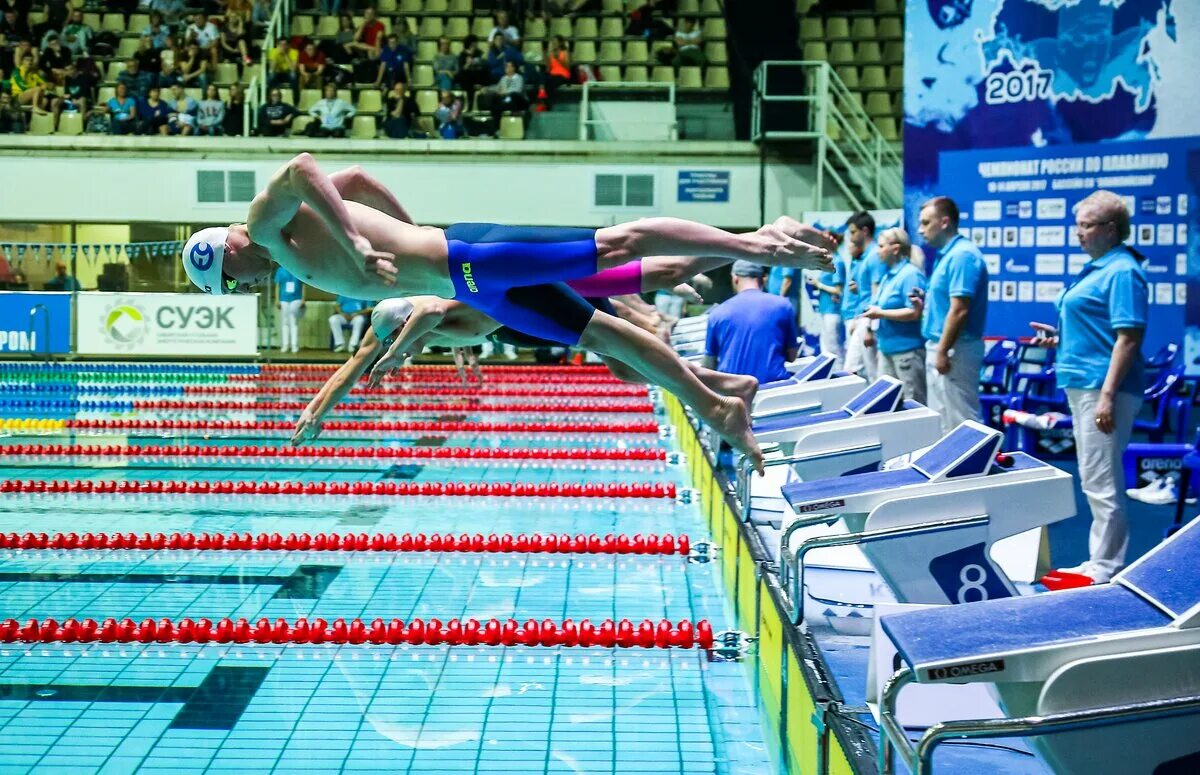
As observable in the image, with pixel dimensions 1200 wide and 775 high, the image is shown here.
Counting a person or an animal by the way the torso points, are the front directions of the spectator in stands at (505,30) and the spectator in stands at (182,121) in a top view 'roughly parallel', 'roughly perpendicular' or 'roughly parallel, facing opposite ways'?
roughly parallel

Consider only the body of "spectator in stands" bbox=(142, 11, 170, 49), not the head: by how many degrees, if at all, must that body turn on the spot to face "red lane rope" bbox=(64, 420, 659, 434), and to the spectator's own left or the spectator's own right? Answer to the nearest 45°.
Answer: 0° — they already face it

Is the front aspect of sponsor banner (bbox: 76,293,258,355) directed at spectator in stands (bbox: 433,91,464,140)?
no

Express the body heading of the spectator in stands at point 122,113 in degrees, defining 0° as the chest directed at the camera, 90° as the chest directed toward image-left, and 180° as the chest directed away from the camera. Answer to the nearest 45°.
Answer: approximately 0°

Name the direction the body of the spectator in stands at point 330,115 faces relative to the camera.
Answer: toward the camera

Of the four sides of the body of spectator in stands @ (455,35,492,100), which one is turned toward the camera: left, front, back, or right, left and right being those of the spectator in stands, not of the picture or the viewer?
front

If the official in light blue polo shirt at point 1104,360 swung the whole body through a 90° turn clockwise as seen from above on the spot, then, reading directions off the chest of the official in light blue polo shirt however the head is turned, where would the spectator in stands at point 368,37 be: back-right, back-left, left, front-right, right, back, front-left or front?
front-left

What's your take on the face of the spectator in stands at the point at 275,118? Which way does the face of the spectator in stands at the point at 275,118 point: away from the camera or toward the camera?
toward the camera

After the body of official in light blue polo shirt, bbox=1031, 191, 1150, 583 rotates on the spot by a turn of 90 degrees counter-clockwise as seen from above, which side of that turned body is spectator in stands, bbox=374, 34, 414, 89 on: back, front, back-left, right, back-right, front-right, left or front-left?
back-right

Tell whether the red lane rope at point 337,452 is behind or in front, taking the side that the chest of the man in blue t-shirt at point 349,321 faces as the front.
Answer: in front

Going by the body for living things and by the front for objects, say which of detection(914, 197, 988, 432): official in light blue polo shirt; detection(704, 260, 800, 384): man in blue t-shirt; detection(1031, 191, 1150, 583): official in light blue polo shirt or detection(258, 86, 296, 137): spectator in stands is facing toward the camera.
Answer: the spectator in stands

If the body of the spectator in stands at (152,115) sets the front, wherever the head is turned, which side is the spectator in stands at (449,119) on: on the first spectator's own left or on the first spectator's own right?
on the first spectator's own left

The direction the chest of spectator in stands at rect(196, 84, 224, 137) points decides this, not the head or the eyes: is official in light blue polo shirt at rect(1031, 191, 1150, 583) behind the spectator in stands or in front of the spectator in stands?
in front

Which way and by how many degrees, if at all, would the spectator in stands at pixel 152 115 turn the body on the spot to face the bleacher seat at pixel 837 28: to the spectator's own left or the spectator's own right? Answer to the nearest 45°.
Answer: approximately 90° to the spectator's own left

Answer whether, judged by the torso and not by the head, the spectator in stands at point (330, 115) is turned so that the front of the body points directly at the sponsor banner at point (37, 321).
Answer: no

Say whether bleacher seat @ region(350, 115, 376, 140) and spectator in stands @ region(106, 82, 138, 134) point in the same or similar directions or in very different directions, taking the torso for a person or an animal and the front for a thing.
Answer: same or similar directions

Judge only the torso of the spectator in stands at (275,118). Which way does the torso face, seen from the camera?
toward the camera

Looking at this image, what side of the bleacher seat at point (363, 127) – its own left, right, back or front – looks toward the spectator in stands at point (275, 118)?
right

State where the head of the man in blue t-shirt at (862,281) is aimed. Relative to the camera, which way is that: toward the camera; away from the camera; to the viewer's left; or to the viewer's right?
to the viewer's left
